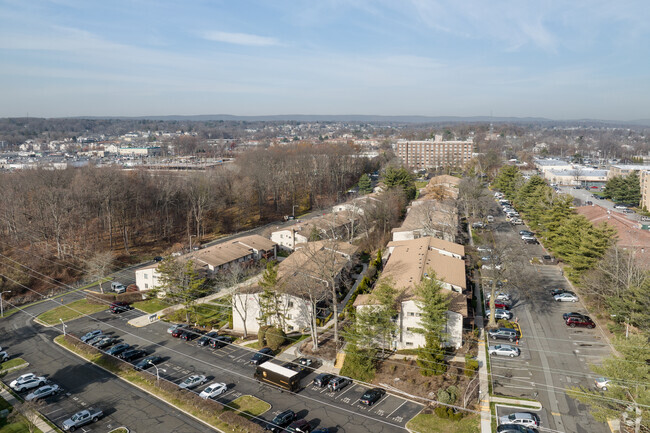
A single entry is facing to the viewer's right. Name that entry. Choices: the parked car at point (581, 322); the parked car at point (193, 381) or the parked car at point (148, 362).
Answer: the parked car at point (581, 322)

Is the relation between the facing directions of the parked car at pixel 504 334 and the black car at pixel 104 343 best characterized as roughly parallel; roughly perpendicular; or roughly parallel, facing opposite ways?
roughly perpendicular

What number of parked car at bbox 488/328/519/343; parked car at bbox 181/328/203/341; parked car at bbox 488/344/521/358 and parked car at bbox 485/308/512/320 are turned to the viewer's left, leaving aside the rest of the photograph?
3

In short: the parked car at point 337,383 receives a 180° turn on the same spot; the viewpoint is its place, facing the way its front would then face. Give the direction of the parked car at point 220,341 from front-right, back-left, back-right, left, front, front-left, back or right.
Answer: right

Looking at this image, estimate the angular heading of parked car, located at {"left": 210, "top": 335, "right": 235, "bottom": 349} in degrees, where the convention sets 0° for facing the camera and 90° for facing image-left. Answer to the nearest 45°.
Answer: approximately 225°

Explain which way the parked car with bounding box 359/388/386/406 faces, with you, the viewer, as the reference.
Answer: facing away from the viewer and to the right of the viewer

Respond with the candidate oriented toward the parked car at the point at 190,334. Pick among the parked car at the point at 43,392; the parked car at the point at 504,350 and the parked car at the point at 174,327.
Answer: the parked car at the point at 504,350

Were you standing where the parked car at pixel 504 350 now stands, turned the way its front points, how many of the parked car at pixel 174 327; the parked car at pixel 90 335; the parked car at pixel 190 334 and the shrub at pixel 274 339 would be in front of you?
4

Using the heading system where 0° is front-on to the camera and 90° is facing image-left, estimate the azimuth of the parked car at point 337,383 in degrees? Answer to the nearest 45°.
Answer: approximately 225°

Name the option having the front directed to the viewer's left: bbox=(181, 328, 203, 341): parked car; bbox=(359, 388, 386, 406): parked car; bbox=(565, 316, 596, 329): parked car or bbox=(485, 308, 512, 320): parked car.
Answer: bbox=(485, 308, 512, 320): parked car
